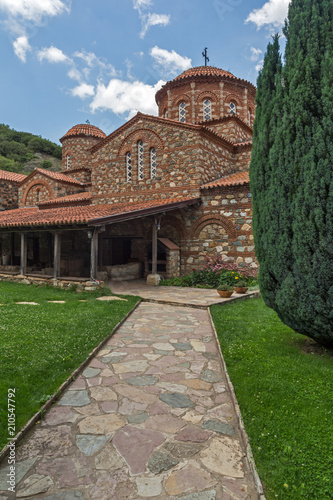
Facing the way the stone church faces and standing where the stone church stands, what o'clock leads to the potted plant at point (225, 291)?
The potted plant is roughly at 10 o'clock from the stone church.

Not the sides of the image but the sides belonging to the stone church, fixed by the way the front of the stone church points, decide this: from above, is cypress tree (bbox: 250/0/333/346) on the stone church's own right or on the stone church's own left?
on the stone church's own left

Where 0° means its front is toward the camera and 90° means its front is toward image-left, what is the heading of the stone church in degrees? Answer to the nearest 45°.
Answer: approximately 45°
